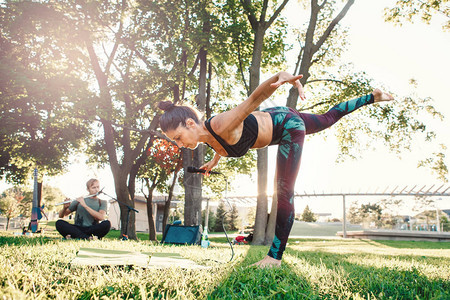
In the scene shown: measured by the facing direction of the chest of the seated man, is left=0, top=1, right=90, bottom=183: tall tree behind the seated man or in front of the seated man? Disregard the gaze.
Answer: behind
